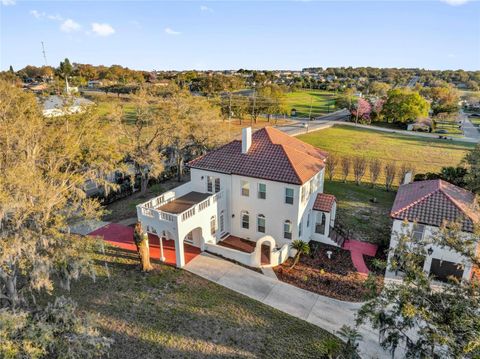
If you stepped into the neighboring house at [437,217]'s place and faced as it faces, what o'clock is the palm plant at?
The palm plant is roughly at 2 o'clock from the neighboring house.

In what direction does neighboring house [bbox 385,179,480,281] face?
toward the camera

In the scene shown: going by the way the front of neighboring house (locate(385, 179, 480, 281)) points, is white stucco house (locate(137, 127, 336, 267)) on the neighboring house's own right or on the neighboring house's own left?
on the neighboring house's own right
